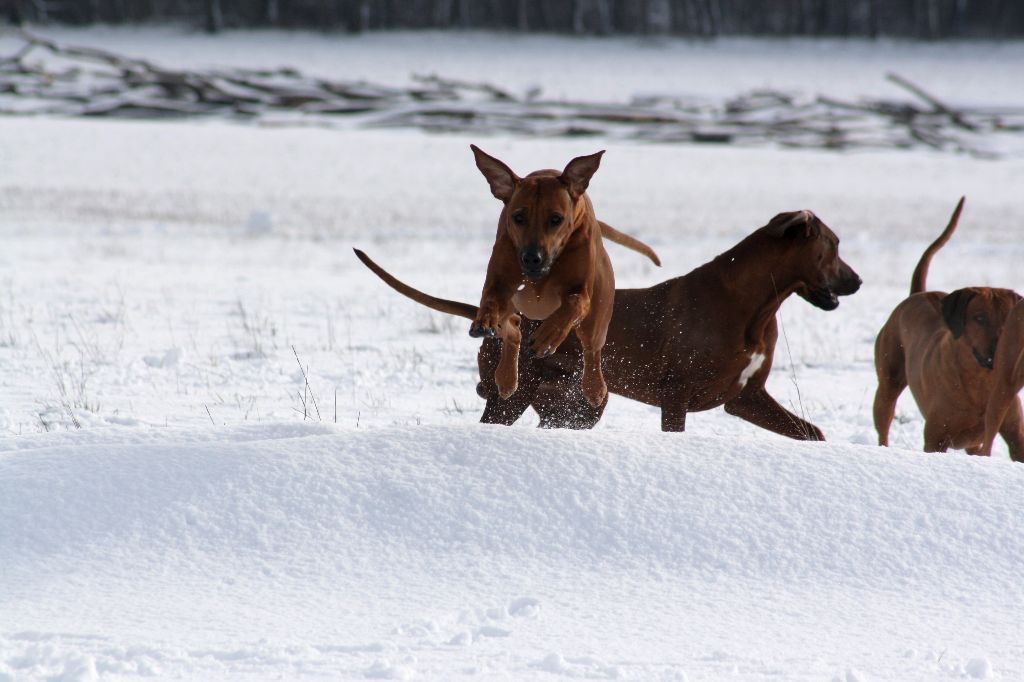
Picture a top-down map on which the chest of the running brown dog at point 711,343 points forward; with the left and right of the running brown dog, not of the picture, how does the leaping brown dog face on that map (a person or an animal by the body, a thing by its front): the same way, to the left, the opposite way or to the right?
to the right

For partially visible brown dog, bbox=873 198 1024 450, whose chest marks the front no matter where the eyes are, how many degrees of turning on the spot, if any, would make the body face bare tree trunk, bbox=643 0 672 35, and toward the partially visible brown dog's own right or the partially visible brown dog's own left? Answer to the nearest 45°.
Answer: approximately 135° to the partially visible brown dog's own left

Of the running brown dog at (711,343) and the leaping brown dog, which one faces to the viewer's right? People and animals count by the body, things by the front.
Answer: the running brown dog

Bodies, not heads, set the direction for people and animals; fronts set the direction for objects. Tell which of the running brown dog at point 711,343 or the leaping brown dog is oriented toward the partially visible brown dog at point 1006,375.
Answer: the running brown dog

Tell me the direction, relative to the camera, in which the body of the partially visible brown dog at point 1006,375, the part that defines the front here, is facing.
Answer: to the viewer's right

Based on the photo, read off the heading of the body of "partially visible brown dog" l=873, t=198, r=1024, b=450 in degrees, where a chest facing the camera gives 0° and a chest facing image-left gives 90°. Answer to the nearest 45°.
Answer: approximately 315°

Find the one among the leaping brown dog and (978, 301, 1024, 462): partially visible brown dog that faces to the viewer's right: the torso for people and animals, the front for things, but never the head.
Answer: the partially visible brown dog

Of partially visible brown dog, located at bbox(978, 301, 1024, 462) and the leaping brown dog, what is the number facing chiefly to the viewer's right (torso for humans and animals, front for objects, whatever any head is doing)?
1

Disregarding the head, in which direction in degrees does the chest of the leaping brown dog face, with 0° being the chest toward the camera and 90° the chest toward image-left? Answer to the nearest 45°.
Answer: approximately 0°

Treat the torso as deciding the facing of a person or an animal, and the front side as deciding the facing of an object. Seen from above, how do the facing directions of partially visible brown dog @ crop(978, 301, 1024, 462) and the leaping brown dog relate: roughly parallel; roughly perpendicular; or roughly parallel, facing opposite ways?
roughly perpendicular

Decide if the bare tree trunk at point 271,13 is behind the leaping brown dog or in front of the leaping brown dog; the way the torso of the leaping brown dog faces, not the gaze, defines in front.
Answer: behind

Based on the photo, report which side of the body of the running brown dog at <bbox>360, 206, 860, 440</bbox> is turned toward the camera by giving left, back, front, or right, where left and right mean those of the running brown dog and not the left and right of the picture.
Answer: right

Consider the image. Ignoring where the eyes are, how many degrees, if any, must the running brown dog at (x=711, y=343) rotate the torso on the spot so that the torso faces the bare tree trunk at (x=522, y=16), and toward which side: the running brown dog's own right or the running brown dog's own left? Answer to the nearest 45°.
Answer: approximately 90° to the running brown dog's own left
